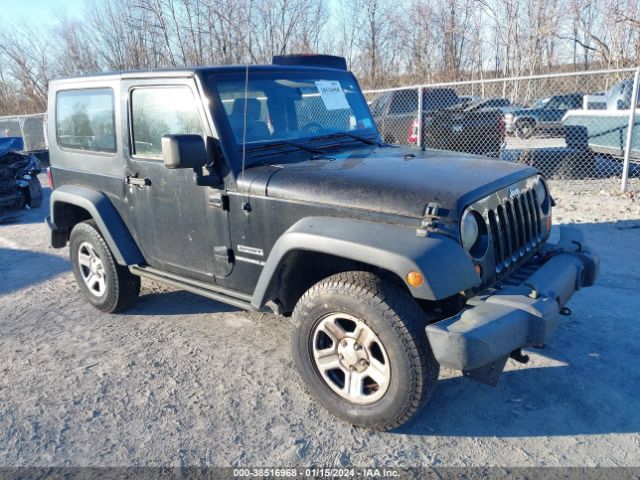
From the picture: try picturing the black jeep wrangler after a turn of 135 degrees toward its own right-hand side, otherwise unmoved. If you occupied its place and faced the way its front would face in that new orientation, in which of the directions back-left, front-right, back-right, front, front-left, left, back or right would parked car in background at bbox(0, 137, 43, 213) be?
front-right

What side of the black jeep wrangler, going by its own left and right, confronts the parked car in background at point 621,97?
left

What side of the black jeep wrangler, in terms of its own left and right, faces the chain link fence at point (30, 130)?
back

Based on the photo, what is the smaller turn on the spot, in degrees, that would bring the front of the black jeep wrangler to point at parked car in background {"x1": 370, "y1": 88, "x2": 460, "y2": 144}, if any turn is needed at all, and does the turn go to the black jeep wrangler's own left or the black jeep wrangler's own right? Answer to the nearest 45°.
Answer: approximately 135° to the black jeep wrangler's own left

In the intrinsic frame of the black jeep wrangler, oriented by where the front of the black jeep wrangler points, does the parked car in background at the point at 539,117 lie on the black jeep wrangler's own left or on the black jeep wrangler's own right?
on the black jeep wrangler's own left

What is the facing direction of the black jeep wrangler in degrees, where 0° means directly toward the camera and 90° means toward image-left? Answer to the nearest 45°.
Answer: approximately 315°

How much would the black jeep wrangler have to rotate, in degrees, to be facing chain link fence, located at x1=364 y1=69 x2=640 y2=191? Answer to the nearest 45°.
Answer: approximately 90° to its left

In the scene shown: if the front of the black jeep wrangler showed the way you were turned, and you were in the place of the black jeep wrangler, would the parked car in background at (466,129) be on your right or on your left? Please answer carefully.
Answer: on your left
